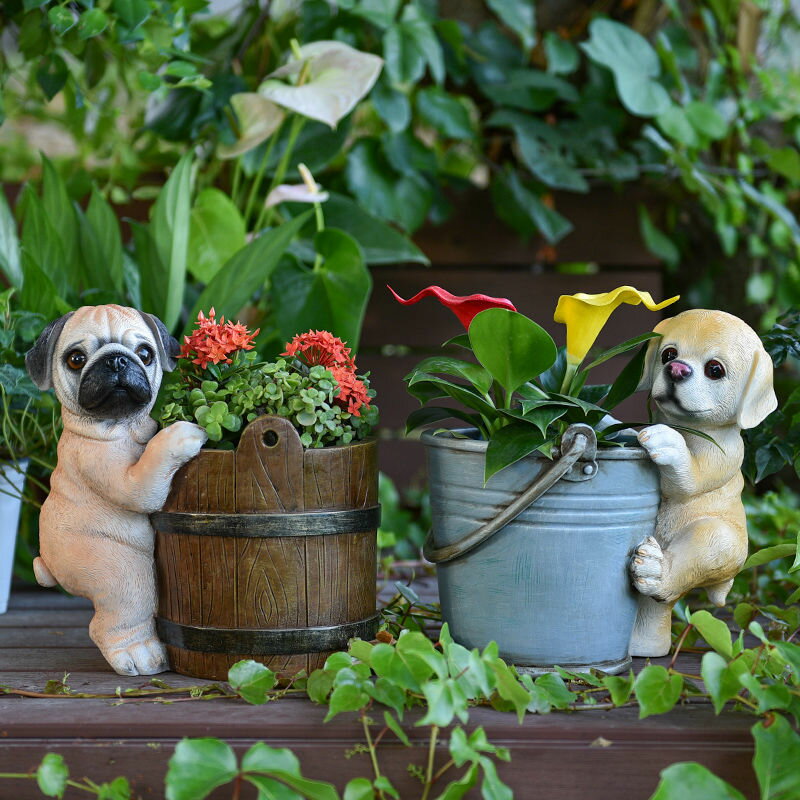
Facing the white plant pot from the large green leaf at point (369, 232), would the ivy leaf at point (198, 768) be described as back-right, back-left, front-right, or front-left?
front-left

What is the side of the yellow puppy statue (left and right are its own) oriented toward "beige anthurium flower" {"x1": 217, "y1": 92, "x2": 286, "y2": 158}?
right

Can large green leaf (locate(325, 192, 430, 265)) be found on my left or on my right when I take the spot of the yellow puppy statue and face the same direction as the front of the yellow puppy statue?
on my right

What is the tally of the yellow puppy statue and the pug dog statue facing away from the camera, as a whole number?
0

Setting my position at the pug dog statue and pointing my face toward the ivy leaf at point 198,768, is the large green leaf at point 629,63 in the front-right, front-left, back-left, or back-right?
back-left

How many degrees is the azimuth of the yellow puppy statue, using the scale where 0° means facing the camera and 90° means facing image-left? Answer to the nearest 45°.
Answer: approximately 45°
